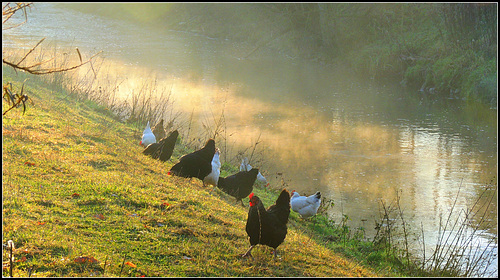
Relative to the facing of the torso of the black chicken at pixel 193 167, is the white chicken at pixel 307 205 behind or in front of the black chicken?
behind

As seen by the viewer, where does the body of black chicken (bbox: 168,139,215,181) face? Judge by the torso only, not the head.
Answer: to the viewer's left

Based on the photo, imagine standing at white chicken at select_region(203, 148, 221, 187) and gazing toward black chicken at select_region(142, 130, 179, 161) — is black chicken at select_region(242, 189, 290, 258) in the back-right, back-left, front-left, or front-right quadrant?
back-left

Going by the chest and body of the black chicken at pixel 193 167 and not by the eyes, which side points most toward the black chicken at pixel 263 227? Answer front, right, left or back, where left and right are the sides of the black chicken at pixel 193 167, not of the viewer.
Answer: left

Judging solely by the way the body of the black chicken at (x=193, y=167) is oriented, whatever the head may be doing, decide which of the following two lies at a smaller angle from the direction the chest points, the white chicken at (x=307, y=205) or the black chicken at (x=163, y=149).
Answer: the black chicken

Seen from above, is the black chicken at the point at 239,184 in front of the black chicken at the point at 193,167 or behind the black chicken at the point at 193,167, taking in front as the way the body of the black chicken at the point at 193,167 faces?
behind

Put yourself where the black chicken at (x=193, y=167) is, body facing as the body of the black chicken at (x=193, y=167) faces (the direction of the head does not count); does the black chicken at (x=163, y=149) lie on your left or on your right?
on your right
